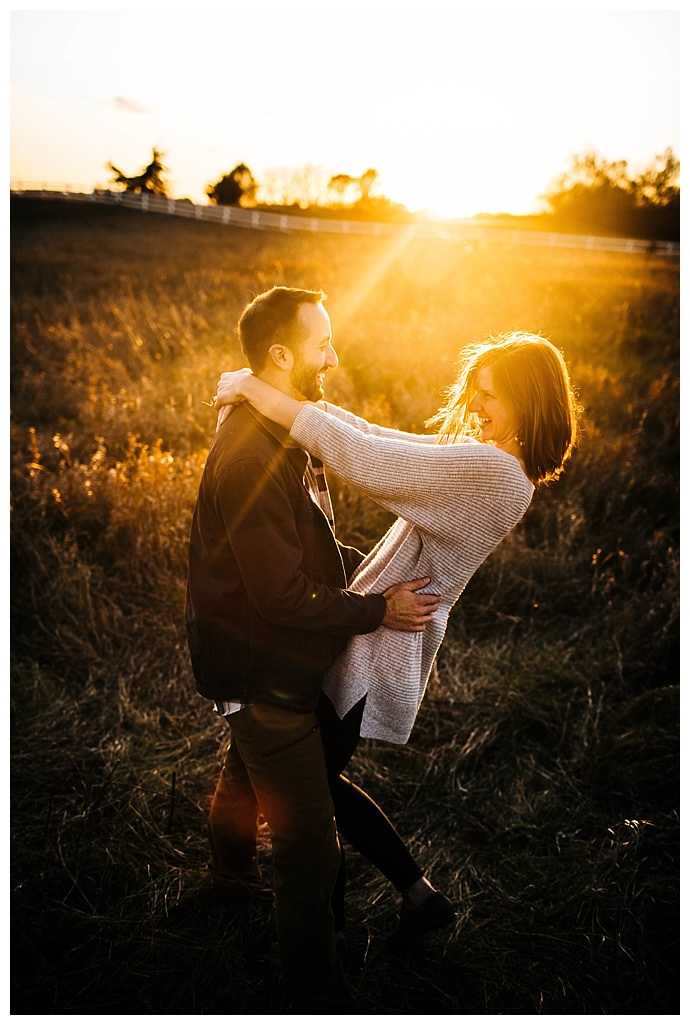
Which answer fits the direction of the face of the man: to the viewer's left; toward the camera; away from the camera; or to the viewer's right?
to the viewer's right

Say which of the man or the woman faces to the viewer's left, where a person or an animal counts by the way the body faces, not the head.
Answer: the woman

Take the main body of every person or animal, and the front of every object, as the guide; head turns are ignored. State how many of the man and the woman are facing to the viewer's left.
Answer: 1

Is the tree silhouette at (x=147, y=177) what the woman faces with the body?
no

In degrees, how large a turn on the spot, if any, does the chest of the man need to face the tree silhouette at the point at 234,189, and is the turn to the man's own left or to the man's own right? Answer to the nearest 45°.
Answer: approximately 90° to the man's own left

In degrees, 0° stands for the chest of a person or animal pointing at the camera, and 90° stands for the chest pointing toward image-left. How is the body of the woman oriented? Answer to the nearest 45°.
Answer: approximately 90°

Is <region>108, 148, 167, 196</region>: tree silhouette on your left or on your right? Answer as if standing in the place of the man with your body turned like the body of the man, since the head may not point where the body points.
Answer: on your left

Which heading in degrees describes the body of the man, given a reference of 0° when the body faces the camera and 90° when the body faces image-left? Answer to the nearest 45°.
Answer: approximately 270°

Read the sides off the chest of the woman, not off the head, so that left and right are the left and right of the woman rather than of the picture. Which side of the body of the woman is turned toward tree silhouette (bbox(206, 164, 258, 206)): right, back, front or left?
right

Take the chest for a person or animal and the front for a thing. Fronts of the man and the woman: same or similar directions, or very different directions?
very different directions
